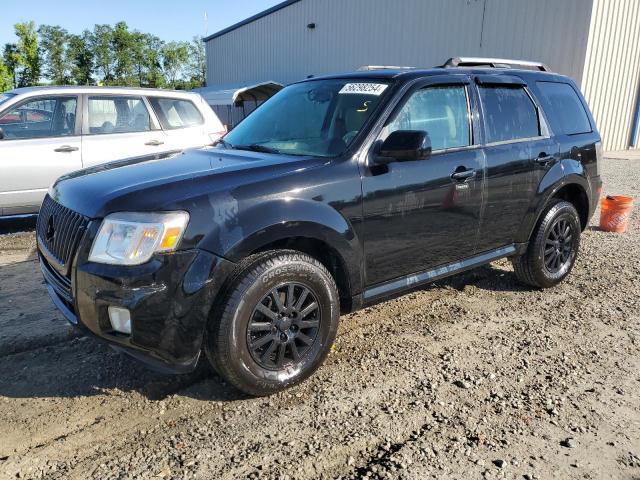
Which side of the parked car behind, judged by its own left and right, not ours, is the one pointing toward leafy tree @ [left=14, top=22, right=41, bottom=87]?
right

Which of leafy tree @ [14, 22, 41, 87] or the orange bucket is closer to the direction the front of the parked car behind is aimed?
the leafy tree

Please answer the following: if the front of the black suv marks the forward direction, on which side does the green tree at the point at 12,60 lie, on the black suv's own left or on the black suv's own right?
on the black suv's own right

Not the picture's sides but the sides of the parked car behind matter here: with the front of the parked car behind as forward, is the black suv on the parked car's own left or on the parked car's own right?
on the parked car's own left

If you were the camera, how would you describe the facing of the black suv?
facing the viewer and to the left of the viewer

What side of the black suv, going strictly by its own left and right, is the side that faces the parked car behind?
right

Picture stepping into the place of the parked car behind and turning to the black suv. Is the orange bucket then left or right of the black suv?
left

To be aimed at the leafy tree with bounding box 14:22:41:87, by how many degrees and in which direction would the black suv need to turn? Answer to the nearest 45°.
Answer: approximately 90° to its right

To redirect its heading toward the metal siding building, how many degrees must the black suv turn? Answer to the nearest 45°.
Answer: approximately 135° to its right

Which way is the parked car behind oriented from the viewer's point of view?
to the viewer's left

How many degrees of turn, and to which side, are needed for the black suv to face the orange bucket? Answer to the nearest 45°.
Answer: approximately 180°

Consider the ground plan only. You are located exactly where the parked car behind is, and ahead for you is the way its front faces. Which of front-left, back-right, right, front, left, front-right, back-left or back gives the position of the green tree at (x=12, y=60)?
right

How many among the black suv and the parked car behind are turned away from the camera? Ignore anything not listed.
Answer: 0
